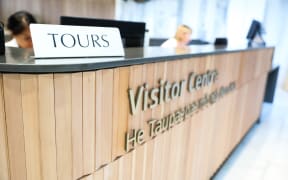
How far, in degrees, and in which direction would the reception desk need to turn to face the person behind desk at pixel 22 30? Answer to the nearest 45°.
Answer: approximately 180°

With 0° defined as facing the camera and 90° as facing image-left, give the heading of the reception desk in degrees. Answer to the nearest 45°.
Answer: approximately 315°
